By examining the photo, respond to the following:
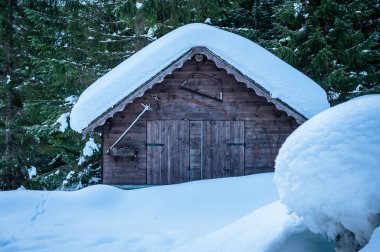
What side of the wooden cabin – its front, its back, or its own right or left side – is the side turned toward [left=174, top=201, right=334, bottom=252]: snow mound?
front

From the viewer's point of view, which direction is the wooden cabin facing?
toward the camera

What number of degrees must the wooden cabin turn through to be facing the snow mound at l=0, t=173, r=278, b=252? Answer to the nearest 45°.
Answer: approximately 45° to its right

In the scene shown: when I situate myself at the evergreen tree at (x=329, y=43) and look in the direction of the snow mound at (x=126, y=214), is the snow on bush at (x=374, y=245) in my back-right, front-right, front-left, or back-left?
front-left

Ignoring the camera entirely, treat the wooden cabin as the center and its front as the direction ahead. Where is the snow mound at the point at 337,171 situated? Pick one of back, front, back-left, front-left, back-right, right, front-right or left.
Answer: front

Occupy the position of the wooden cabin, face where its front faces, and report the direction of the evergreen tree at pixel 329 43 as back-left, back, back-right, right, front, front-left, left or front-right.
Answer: back-left

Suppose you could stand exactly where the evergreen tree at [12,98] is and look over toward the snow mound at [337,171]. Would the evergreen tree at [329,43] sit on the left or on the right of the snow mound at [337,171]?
left

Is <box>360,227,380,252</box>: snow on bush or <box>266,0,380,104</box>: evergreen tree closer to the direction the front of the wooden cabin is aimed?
the snow on bush

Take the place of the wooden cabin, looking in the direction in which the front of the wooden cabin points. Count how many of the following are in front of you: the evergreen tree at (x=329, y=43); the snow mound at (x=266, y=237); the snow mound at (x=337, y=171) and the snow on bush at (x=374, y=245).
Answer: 3

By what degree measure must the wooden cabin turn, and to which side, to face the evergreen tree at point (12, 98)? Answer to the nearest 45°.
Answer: approximately 135° to its right
